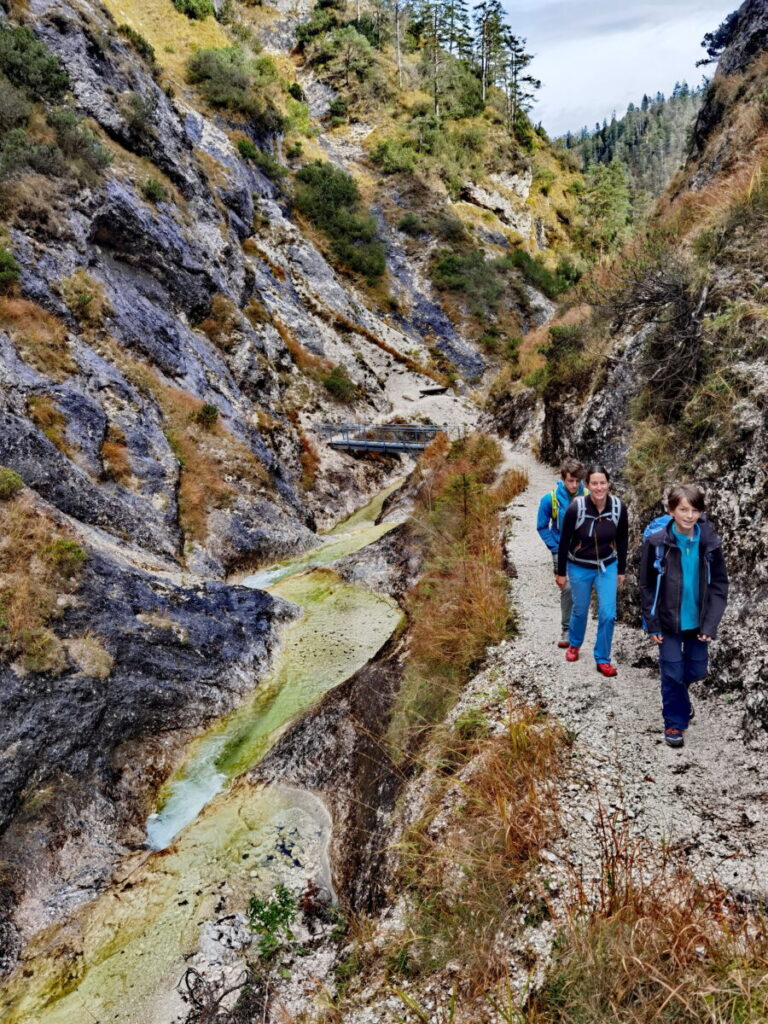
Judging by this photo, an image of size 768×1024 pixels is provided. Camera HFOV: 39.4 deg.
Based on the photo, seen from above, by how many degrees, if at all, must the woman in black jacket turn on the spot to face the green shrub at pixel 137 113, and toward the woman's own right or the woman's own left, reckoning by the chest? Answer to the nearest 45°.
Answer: approximately 135° to the woman's own right

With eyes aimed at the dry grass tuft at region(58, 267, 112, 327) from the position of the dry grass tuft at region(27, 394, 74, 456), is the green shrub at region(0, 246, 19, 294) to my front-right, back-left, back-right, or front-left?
front-left

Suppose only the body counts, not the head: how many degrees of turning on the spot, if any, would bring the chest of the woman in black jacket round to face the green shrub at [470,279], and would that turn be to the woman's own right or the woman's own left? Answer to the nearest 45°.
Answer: approximately 180°

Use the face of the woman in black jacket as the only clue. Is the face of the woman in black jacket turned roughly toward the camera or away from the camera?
toward the camera

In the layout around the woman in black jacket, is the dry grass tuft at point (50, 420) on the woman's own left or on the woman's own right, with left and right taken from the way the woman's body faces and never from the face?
on the woman's own right

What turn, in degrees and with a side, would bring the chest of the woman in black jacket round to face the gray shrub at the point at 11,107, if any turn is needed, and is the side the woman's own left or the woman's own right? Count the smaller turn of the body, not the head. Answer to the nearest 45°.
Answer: approximately 135° to the woman's own right

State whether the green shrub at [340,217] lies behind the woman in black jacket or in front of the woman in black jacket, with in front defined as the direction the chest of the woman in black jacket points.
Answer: behind

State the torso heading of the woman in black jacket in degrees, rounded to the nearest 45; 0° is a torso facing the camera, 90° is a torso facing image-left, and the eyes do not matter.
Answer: approximately 0°
